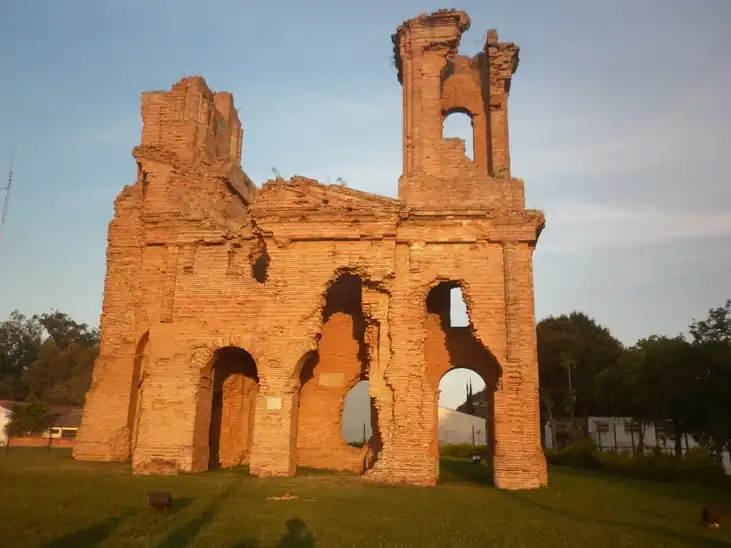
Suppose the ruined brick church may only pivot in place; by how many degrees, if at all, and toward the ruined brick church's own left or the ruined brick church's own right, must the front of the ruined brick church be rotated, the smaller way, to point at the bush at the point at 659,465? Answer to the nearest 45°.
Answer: approximately 90° to the ruined brick church's own left

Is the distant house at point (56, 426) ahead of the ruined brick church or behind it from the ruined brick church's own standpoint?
behind

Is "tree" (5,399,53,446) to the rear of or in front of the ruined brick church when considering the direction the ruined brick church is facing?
to the rear

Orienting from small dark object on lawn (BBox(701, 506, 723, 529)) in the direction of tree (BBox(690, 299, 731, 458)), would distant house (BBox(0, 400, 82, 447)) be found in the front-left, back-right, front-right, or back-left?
front-left

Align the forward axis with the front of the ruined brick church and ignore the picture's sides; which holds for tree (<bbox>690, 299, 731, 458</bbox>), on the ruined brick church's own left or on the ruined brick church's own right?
on the ruined brick church's own left

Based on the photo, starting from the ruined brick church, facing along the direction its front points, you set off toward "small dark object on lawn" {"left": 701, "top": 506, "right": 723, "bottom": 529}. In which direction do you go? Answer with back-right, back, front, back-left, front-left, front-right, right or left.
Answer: front-left

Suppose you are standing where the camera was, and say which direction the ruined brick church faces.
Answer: facing the viewer

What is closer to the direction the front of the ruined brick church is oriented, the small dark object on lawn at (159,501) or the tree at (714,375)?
the small dark object on lawn

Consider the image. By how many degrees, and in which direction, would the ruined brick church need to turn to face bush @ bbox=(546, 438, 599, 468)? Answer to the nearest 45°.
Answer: approximately 135° to its left

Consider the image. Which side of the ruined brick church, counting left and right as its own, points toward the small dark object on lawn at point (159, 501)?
front

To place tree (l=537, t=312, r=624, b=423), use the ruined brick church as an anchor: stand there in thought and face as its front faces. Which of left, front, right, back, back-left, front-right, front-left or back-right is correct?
back-left
